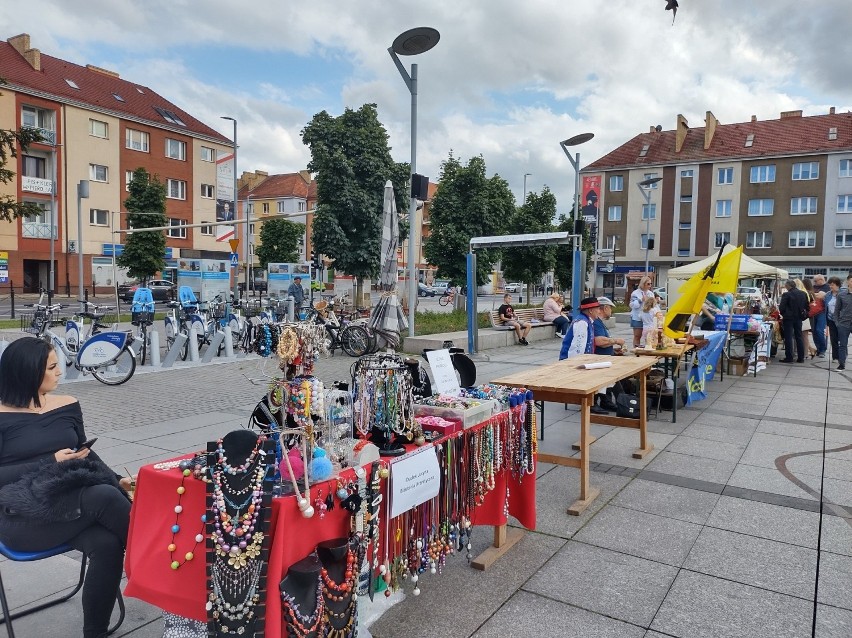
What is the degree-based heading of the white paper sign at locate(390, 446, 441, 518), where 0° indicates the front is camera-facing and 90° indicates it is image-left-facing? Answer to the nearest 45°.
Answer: approximately 315°

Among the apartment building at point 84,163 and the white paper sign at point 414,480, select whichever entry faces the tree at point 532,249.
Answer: the apartment building

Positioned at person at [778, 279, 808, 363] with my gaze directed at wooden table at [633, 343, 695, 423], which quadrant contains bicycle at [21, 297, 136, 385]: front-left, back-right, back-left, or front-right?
front-right

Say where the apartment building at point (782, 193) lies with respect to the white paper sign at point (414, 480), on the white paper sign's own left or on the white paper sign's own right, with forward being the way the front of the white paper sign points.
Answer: on the white paper sign's own left

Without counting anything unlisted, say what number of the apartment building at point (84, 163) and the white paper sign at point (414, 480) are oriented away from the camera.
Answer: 0

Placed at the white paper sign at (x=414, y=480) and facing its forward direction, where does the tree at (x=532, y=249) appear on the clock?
The tree is roughly at 8 o'clock from the white paper sign.

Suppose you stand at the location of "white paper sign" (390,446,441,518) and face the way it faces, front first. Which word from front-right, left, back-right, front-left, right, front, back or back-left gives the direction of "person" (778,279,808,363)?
left

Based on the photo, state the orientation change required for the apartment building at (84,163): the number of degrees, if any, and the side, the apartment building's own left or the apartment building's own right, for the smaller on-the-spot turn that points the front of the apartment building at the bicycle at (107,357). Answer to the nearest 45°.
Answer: approximately 45° to the apartment building's own right

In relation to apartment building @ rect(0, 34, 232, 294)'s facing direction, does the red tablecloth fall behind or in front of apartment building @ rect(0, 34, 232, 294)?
in front

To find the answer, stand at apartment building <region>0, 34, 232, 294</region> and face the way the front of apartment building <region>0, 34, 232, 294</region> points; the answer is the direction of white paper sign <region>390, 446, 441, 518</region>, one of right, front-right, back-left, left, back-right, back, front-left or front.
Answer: front-right

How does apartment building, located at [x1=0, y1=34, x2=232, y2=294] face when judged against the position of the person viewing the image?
facing the viewer and to the right of the viewer

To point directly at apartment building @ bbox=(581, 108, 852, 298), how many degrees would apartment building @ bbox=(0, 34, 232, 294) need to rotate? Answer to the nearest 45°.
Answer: approximately 45° to its left

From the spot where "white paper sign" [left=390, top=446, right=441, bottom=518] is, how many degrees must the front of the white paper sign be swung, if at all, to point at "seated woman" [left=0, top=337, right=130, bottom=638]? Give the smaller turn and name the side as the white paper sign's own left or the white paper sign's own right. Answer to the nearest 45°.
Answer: approximately 135° to the white paper sign's own right
